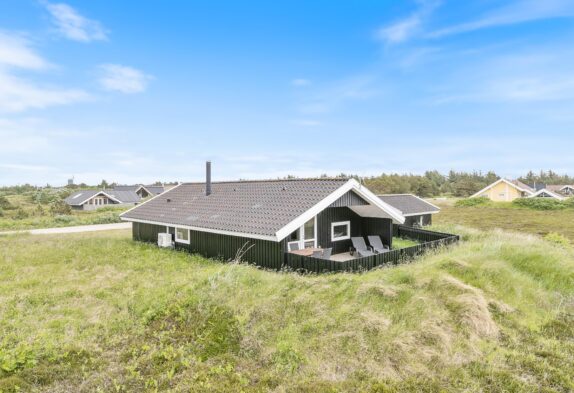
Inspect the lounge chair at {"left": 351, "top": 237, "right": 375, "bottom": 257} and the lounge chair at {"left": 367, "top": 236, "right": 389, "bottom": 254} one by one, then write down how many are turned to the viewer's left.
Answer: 0

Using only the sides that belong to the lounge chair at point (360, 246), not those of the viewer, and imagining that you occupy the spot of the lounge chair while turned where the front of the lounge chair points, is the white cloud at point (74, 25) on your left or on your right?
on your right

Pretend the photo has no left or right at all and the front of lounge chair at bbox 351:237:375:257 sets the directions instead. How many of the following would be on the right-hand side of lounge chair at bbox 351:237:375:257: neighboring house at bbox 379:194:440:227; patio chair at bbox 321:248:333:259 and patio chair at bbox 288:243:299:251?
2

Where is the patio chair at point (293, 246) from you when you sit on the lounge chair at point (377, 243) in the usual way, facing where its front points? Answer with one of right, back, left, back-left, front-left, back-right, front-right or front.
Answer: right

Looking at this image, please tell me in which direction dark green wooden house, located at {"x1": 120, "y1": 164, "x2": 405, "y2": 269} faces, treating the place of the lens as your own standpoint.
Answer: facing the viewer and to the right of the viewer

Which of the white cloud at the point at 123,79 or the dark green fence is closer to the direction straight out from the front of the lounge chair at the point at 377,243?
the dark green fence

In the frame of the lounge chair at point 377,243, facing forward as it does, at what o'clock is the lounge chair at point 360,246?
the lounge chair at point 360,246 is roughly at 3 o'clock from the lounge chair at point 377,243.

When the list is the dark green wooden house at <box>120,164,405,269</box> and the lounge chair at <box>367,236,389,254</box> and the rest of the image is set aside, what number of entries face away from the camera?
0
